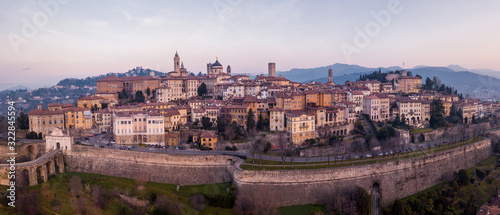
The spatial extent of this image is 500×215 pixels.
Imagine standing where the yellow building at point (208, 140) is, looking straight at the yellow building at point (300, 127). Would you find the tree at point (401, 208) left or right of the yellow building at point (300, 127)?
right

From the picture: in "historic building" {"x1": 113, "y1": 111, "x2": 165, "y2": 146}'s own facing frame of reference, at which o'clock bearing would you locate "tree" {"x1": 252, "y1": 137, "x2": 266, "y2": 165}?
The tree is roughly at 10 o'clock from the historic building.

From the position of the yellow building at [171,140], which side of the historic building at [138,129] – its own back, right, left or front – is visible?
left

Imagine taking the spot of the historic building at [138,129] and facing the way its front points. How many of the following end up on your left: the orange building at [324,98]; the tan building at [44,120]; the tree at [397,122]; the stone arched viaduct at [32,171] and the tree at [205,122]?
3

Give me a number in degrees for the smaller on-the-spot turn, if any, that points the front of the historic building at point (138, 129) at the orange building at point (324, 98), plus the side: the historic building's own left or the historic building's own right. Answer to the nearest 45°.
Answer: approximately 90° to the historic building's own left

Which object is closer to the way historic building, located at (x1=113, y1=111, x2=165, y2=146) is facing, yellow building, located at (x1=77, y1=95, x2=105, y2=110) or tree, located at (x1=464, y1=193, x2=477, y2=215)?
the tree

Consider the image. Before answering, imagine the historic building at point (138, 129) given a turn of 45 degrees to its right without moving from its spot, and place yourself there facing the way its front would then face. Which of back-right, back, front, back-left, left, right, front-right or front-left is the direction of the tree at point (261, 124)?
back-left

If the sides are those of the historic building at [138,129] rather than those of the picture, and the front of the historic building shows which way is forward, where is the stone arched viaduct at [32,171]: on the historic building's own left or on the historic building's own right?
on the historic building's own right

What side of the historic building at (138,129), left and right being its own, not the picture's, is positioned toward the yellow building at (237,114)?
left

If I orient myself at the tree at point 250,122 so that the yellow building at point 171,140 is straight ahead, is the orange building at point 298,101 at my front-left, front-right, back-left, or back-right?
back-right

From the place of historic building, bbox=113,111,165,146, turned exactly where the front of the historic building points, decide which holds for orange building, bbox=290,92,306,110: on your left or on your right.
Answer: on your left

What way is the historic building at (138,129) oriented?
toward the camera

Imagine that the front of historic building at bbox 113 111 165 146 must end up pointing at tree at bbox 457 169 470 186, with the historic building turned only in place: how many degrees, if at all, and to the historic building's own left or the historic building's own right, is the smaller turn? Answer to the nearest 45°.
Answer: approximately 45° to the historic building's own left

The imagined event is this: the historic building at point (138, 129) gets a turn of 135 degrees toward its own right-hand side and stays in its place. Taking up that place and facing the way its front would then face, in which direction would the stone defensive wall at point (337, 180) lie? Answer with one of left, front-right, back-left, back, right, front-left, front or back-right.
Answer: back

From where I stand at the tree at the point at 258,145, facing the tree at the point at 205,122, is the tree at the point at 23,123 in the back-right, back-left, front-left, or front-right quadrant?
front-left

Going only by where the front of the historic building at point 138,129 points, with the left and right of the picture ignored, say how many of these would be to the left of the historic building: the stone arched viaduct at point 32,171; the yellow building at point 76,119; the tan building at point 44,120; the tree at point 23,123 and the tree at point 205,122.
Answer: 1

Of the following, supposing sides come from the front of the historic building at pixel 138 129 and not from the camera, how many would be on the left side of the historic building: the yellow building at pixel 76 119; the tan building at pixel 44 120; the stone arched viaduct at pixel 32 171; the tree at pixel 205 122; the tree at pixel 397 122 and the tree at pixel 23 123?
2
